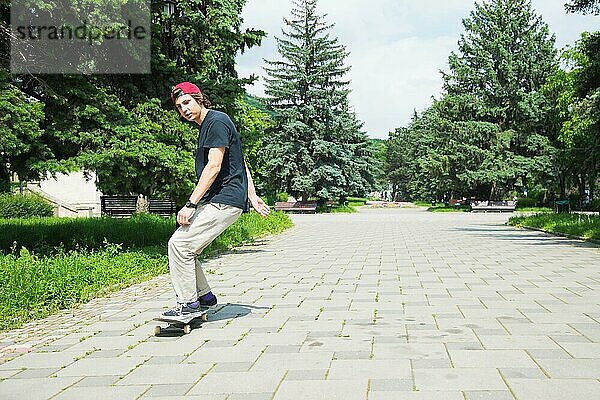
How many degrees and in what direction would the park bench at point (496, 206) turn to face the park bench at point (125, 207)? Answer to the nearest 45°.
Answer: approximately 45° to its right

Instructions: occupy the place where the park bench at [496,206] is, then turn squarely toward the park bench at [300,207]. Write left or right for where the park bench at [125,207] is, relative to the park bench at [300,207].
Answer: left

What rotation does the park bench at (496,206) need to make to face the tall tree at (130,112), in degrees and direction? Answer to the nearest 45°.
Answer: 0° — it already faces it

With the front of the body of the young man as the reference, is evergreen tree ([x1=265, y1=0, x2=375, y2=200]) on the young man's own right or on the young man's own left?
on the young man's own right
